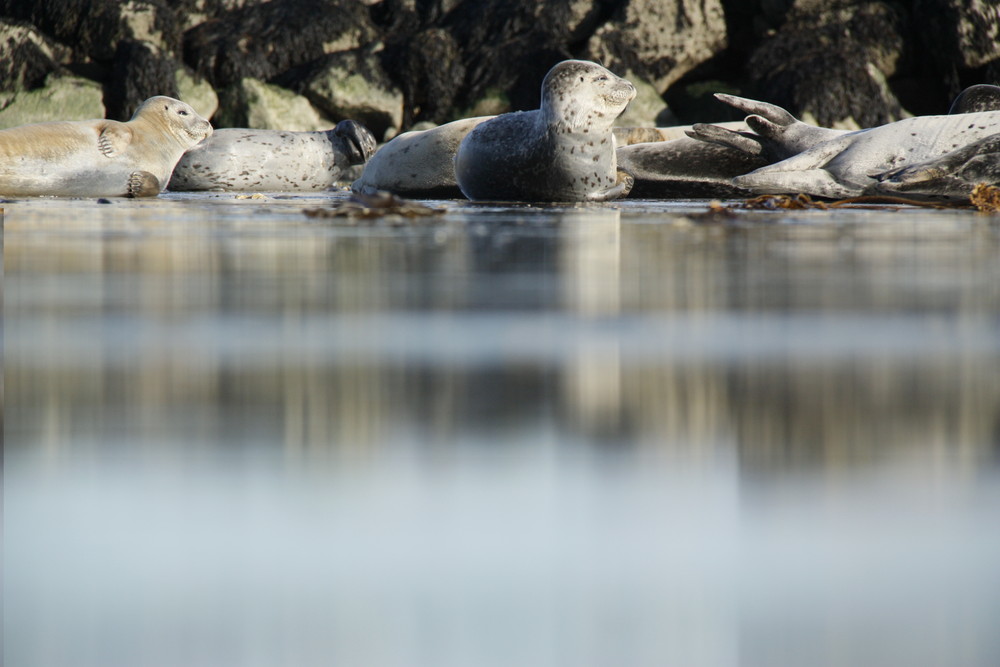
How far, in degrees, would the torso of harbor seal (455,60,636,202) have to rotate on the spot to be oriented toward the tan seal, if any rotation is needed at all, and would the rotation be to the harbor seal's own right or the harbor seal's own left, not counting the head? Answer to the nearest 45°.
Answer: approximately 180°

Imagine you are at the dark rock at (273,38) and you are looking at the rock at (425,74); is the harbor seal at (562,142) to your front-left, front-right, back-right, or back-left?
front-right

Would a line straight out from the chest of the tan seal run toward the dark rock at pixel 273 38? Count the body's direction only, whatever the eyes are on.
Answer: no

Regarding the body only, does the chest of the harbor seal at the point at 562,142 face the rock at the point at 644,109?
no

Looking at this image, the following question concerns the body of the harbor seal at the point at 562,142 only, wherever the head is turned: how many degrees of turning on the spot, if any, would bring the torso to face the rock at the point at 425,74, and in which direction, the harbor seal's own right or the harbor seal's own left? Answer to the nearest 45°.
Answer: approximately 90° to the harbor seal's own left

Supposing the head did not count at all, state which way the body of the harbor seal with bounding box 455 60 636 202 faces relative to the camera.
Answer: to the viewer's right

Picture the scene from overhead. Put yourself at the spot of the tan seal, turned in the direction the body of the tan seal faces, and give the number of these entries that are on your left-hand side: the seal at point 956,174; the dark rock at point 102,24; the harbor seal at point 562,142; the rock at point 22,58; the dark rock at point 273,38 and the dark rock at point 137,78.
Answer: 4

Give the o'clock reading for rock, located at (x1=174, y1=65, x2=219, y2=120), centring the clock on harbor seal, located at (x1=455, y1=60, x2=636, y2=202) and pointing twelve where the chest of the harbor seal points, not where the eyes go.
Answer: The rock is roughly at 8 o'clock from the harbor seal.

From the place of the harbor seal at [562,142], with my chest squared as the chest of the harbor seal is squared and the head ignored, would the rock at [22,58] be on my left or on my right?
on my left

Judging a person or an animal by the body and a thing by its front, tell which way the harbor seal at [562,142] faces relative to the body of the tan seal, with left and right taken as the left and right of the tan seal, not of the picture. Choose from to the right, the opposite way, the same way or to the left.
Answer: the same way

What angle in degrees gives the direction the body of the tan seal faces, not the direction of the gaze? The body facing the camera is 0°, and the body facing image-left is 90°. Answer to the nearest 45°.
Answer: approximately 270°

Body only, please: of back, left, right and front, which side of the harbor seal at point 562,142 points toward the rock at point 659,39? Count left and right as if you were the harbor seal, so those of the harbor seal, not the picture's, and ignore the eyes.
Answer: left

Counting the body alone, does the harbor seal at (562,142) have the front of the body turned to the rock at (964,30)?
no

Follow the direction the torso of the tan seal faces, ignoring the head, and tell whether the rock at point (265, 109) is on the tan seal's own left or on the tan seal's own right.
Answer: on the tan seal's own left

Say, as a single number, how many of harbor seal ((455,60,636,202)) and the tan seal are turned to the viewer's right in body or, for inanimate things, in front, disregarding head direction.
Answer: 2
